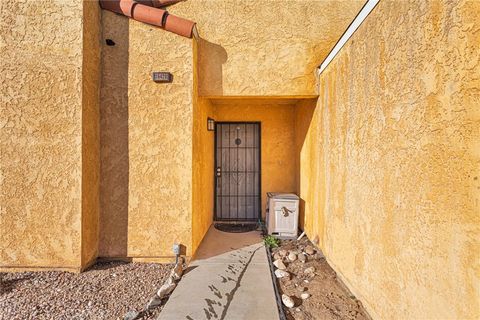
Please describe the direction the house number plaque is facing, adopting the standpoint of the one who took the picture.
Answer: facing the viewer

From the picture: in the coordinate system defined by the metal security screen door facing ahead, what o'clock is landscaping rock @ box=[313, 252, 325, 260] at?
The landscaping rock is roughly at 11 o'clock from the metal security screen door.

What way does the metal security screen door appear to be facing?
toward the camera

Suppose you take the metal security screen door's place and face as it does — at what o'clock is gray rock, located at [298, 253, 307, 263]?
The gray rock is roughly at 11 o'clock from the metal security screen door.

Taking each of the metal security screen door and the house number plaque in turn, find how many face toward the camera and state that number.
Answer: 2

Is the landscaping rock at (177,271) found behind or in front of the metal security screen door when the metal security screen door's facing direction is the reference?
in front

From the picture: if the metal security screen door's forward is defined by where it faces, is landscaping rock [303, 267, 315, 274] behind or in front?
in front
